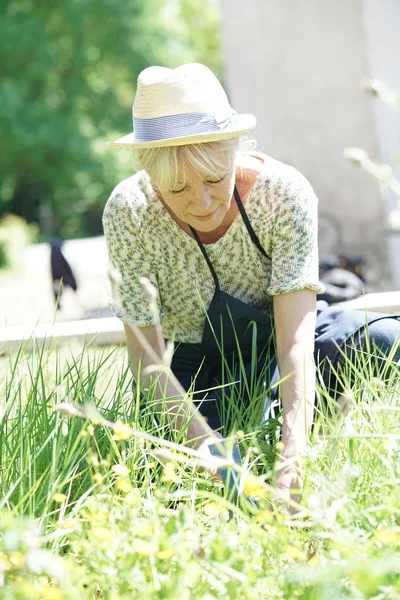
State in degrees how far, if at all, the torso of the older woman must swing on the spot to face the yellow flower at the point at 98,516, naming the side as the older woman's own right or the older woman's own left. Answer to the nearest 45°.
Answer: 0° — they already face it

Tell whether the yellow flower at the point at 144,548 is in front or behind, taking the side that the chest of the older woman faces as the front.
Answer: in front

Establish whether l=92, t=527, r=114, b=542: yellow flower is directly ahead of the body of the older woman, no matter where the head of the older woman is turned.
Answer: yes

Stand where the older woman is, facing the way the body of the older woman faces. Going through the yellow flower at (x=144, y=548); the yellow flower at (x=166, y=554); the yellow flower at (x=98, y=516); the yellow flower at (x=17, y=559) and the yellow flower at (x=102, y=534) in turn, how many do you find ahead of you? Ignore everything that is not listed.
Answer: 5

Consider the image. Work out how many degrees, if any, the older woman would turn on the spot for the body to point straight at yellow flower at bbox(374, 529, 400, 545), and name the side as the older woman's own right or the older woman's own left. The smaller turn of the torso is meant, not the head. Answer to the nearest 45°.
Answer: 0° — they already face it

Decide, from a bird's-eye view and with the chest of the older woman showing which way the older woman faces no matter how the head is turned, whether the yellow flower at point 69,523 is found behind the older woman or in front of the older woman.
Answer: in front

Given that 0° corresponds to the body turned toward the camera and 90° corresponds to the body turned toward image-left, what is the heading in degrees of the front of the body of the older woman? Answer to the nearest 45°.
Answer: approximately 0°
